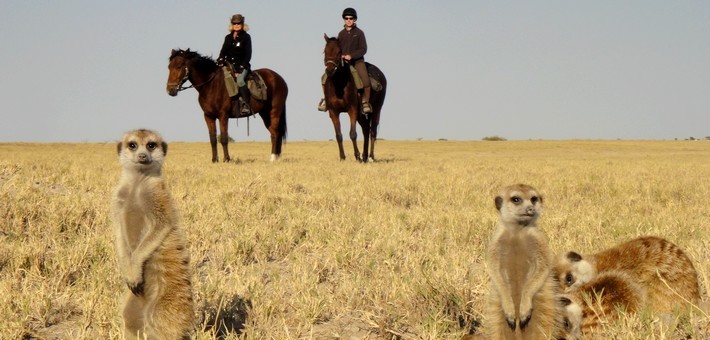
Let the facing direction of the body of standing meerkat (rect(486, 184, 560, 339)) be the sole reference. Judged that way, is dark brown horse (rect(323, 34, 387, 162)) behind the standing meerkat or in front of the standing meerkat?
behind

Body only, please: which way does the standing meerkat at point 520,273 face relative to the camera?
toward the camera

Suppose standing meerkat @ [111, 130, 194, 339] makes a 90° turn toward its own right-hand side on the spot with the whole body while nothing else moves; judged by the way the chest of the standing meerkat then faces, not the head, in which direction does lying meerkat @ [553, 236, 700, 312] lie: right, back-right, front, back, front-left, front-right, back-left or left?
back-right

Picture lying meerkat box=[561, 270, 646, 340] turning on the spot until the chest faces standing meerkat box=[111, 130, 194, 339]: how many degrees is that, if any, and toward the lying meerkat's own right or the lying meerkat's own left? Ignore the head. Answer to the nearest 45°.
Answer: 0° — it already faces it

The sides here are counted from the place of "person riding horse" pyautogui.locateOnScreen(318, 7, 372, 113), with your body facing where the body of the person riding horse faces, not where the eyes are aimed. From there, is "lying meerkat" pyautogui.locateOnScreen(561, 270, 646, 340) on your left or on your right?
on your left

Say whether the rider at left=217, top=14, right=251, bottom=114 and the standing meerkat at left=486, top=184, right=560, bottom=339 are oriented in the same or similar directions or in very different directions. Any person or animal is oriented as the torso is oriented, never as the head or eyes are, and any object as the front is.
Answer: same or similar directions

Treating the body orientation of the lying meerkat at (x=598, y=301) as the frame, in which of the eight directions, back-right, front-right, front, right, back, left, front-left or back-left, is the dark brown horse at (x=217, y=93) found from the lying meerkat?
right

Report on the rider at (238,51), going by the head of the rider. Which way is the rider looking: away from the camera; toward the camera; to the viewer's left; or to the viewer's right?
toward the camera

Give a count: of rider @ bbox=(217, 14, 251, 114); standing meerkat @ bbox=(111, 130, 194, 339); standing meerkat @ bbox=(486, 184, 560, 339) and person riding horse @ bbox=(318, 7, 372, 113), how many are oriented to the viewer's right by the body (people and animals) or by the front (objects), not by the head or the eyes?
0

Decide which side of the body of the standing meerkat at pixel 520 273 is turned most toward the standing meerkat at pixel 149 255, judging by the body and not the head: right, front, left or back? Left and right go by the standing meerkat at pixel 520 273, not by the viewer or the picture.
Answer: right

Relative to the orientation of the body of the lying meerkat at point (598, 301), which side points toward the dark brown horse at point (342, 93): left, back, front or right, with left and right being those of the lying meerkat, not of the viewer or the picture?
right

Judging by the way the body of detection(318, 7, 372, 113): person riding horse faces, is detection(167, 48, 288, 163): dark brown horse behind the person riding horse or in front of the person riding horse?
in front

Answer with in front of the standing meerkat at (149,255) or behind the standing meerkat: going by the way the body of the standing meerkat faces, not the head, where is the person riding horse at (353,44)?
behind

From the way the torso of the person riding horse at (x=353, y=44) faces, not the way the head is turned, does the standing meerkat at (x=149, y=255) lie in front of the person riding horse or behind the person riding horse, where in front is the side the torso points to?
in front

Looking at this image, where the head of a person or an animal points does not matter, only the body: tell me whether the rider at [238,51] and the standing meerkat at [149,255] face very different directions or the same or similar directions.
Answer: same or similar directions

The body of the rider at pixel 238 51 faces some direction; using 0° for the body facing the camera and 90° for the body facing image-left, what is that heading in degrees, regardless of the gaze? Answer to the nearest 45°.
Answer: approximately 45°

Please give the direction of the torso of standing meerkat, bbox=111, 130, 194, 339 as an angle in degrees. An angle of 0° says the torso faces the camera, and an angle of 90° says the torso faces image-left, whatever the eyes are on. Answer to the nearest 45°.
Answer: approximately 45°
